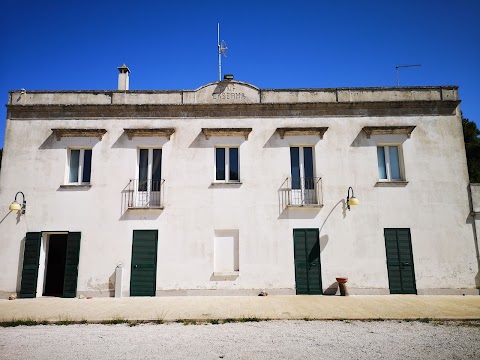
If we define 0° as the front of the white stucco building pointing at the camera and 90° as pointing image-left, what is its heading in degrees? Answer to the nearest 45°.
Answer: approximately 0°

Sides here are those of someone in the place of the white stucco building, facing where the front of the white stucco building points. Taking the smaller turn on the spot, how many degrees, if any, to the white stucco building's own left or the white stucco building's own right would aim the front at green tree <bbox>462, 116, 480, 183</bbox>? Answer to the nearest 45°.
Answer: approximately 135° to the white stucco building's own left
